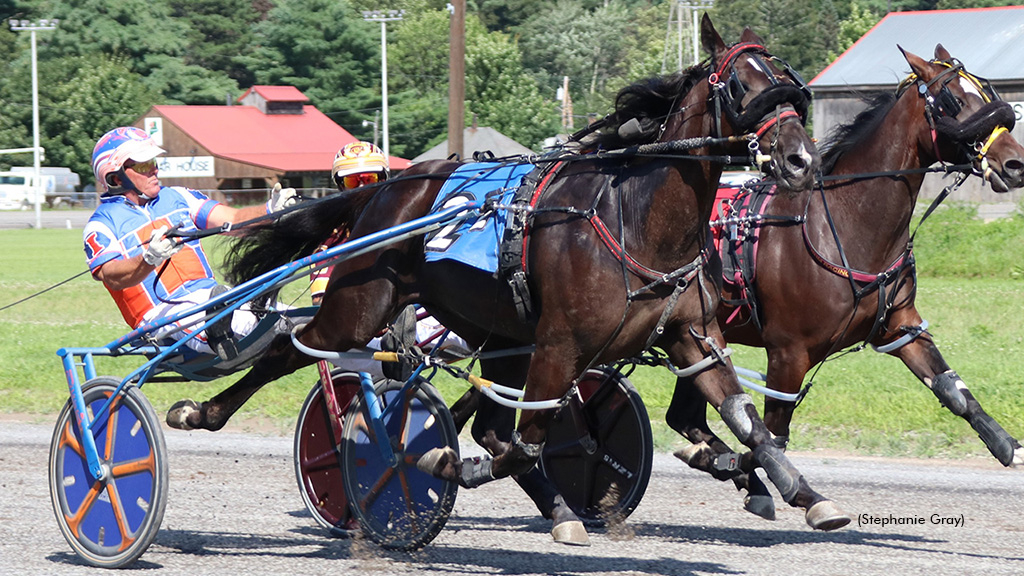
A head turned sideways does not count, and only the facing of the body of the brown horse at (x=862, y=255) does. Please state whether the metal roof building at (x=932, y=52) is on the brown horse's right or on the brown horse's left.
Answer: on the brown horse's left

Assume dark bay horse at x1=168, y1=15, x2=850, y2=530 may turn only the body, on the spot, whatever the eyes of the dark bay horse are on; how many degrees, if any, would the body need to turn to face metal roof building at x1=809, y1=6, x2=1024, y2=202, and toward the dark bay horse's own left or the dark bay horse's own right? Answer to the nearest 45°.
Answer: approximately 135° to the dark bay horse's own left

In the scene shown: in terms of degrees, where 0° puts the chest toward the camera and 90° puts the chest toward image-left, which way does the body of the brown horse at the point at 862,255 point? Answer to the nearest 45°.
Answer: approximately 315°

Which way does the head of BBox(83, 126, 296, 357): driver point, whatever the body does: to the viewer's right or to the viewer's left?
to the viewer's right

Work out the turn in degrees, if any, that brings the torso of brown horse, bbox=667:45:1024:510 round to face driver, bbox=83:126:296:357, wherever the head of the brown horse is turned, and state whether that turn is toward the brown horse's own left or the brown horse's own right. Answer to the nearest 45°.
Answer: approximately 135° to the brown horse's own right

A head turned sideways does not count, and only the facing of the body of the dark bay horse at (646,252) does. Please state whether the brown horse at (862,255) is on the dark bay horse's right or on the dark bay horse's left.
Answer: on the dark bay horse's left

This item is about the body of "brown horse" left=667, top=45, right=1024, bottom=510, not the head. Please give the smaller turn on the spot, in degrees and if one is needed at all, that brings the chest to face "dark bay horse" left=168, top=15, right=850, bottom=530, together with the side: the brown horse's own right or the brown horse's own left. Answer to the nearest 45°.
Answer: approximately 90° to the brown horse's own right

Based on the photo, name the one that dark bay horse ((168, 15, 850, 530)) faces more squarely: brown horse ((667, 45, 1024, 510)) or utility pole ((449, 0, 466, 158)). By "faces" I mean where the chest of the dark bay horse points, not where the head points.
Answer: the brown horse

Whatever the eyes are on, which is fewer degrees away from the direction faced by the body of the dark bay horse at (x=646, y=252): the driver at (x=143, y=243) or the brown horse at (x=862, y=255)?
the brown horse

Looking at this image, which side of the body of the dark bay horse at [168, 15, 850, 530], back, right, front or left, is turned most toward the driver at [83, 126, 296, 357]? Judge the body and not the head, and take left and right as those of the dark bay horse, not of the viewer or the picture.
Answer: back
